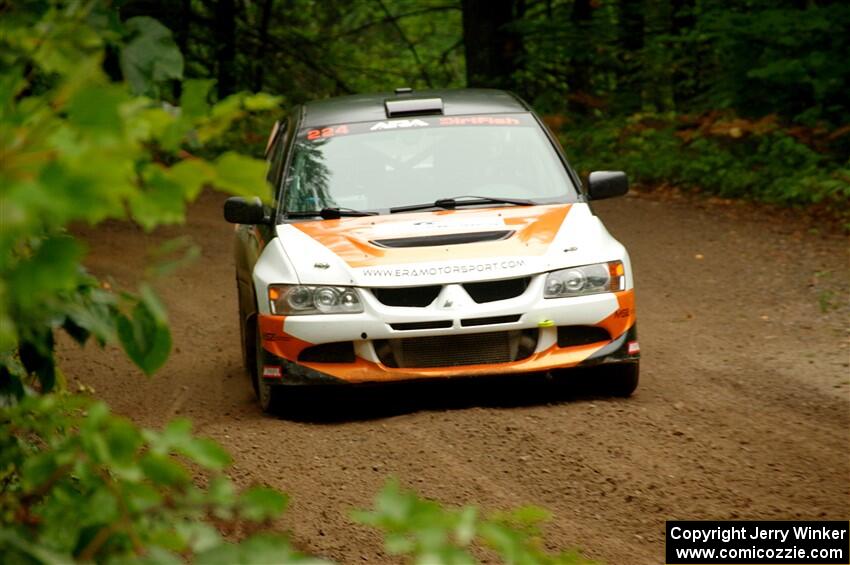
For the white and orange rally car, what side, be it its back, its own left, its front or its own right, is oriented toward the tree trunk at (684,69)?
back

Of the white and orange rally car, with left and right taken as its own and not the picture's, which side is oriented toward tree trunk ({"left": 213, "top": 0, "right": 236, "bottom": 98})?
back

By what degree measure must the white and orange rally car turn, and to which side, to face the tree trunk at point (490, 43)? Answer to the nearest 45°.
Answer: approximately 180°

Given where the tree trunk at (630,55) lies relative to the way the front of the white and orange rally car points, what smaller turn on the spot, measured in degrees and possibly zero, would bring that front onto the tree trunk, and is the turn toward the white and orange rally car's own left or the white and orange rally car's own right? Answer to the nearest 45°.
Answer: approximately 180°

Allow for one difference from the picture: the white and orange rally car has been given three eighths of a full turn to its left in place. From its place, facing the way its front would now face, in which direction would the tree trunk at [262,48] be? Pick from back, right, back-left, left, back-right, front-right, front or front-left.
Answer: front-left

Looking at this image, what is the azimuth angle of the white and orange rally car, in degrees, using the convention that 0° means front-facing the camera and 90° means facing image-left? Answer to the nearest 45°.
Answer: approximately 0°

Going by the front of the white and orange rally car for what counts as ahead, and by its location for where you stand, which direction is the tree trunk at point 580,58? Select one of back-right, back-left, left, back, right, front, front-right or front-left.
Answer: back
